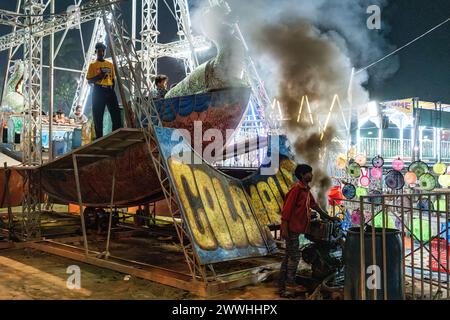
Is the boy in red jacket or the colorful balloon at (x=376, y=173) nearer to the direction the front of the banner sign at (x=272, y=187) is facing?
the boy in red jacket

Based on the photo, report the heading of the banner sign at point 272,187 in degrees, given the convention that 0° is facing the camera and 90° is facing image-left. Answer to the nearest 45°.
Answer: approximately 0°
